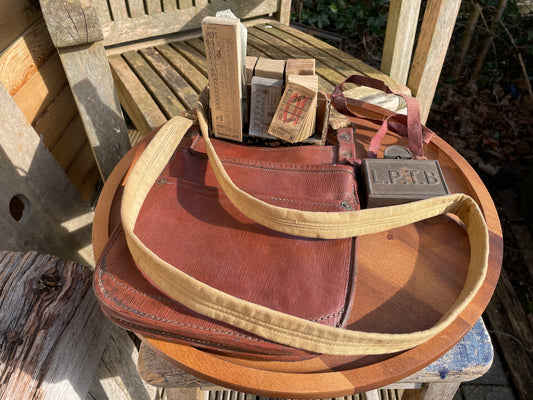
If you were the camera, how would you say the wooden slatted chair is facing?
facing the viewer and to the right of the viewer
